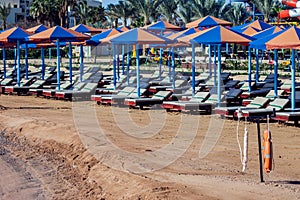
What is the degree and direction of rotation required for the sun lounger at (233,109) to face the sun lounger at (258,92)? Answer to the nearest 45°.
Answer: approximately 135° to its right

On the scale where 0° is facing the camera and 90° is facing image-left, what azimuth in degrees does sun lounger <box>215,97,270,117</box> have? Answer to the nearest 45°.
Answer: approximately 45°

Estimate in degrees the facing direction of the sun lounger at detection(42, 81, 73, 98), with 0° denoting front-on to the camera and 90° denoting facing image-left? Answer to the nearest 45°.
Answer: approximately 45°

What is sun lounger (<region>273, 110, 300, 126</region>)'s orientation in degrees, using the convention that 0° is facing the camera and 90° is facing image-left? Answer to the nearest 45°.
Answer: approximately 45°

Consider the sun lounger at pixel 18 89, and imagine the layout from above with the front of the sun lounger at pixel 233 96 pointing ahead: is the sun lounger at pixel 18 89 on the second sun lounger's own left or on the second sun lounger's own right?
on the second sun lounger's own right

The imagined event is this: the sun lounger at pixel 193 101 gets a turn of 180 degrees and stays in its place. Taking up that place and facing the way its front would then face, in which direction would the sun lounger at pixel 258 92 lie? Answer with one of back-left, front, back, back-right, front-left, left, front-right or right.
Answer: front

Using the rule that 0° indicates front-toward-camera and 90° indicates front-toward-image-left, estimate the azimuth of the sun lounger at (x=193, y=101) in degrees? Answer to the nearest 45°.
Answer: approximately 45°
